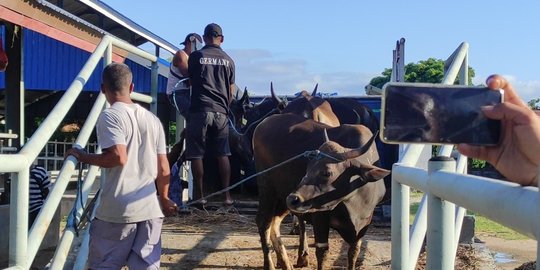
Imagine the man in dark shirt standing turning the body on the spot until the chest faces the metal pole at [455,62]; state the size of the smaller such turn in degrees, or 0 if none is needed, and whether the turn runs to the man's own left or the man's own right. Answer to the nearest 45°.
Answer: approximately 135° to the man's own right

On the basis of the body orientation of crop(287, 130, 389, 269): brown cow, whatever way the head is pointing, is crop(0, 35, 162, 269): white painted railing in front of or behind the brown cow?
in front

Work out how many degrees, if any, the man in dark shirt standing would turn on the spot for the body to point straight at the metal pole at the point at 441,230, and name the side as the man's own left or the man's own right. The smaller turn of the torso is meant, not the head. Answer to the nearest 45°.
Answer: approximately 180°

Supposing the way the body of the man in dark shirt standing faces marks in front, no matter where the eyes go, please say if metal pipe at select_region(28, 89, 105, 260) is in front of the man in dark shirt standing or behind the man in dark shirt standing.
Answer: behind

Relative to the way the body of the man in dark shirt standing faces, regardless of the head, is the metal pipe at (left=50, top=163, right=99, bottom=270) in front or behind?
behind

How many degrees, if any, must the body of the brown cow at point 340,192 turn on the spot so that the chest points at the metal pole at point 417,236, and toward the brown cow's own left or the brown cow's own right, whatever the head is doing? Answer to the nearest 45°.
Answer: approximately 45° to the brown cow's own left

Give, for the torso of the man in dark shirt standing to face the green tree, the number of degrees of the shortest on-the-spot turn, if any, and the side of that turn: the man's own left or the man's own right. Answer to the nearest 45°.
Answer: approximately 45° to the man's own right

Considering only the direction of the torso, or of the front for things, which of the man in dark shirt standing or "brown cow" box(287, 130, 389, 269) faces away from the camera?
the man in dark shirt standing

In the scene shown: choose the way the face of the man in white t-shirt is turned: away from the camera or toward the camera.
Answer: away from the camera

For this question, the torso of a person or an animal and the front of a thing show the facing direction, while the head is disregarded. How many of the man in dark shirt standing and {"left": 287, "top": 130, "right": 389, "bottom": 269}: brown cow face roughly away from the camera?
1

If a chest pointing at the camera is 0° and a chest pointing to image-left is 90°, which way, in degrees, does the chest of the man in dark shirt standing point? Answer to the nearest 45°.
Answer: approximately 180°

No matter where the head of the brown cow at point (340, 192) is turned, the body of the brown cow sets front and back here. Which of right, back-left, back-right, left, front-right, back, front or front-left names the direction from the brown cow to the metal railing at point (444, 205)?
front-left
